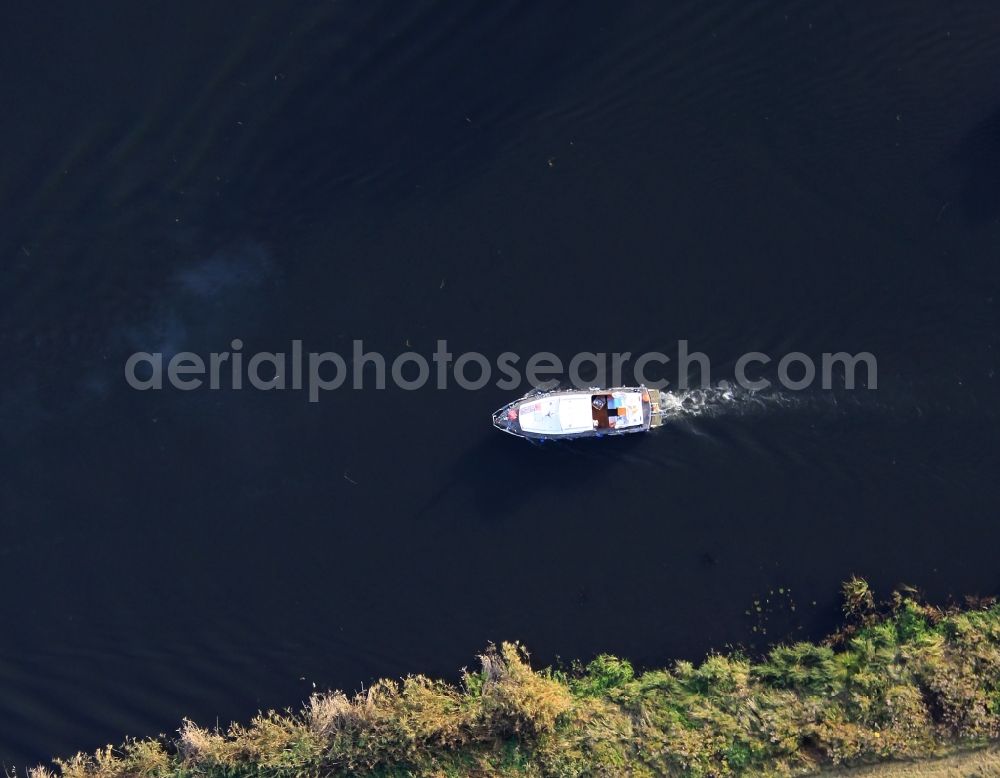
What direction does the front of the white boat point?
to the viewer's left
